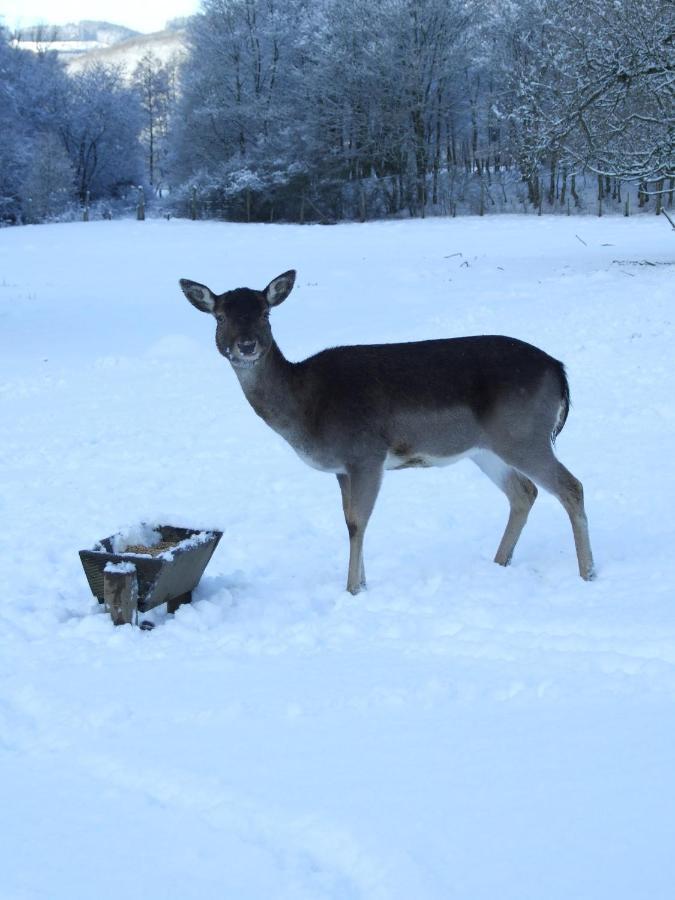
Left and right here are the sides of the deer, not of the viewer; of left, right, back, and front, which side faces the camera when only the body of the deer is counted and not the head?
left

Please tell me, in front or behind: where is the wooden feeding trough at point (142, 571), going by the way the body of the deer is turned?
in front
